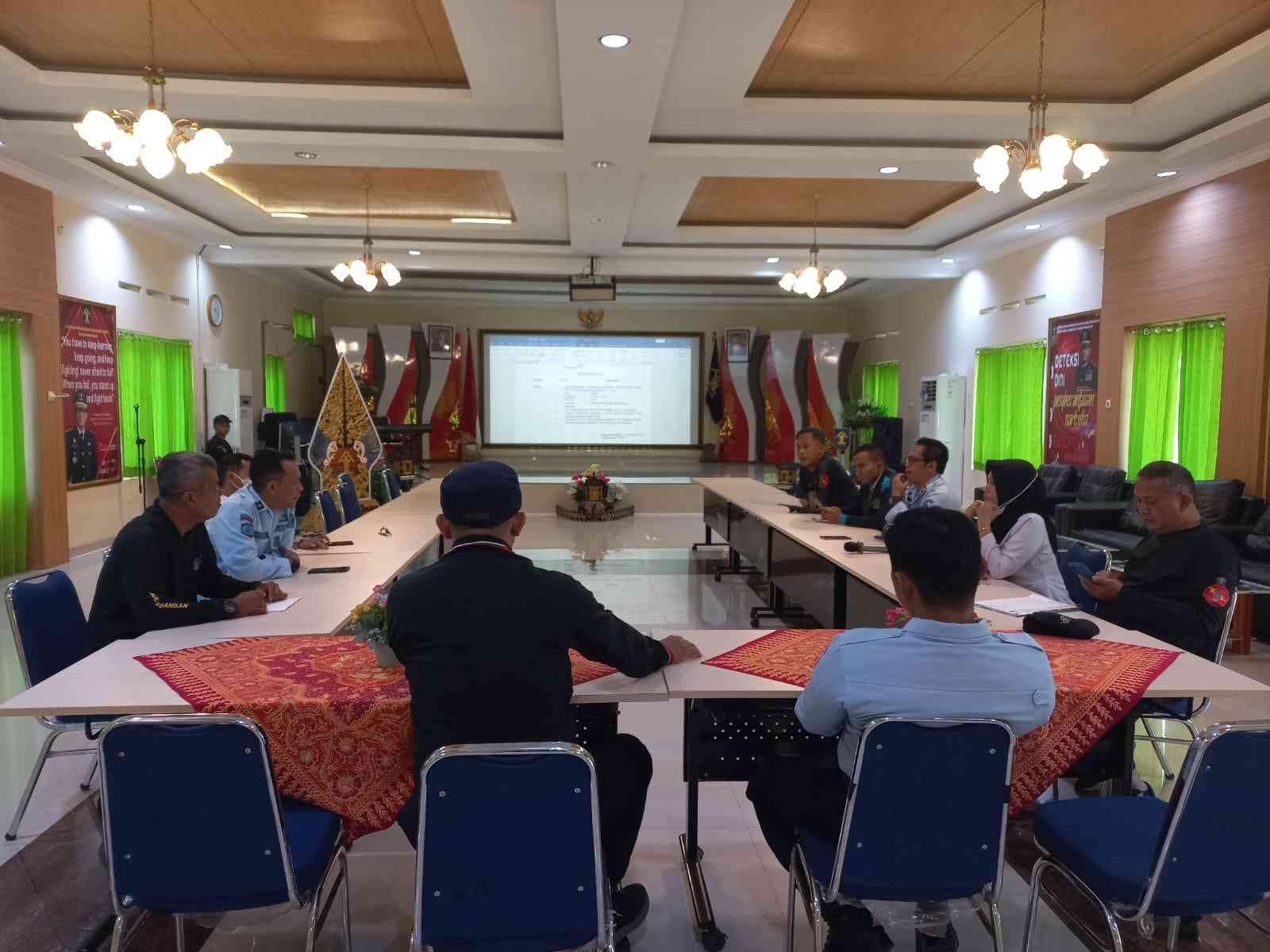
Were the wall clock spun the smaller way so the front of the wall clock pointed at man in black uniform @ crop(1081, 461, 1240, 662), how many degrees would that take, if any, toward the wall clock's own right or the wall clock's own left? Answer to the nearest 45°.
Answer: approximately 45° to the wall clock's own right

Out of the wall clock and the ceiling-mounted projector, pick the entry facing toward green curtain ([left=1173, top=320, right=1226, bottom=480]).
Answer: the wall clock

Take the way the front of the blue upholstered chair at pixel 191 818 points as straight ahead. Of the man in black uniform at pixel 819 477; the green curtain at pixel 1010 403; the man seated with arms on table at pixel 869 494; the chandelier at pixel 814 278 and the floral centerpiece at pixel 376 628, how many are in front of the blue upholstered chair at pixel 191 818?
5

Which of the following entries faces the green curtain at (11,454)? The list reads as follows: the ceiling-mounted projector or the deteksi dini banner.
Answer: the deteksi dini banner

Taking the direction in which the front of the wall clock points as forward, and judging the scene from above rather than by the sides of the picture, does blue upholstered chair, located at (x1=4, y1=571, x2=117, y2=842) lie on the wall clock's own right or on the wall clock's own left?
on the wall clock's own right

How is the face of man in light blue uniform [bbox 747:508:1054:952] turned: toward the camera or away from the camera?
away from the camera

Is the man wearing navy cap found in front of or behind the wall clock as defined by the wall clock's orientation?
in front

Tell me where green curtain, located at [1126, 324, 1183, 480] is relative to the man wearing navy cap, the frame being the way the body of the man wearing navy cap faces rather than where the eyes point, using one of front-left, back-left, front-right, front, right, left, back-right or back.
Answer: front-right

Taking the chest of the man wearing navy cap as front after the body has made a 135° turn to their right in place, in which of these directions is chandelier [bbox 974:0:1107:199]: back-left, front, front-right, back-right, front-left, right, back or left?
left

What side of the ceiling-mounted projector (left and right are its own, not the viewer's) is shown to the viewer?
back

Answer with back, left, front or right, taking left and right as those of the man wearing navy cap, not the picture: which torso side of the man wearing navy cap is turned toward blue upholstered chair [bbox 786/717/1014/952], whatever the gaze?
right

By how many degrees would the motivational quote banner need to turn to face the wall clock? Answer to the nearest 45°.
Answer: approximately 90° to its left

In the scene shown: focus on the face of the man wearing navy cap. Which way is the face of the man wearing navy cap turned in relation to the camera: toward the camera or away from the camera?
away from the camera

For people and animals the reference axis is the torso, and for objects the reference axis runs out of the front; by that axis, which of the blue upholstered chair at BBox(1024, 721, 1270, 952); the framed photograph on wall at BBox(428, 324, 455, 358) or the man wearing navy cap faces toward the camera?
the framed photograph on wall

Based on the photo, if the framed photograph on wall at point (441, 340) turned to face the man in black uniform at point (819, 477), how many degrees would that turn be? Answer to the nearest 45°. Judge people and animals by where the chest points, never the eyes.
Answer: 0° — it already faces them

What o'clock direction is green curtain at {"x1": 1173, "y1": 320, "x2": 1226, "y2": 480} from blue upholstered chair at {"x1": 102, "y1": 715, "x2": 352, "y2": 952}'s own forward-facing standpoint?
The green curtain is roughly at 1 o'clock from the blue upholstered chair.

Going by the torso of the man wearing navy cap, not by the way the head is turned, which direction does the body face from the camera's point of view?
away from the camera

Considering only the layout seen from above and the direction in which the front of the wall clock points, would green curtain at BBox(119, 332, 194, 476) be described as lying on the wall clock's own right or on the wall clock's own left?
on the wall clock's own right

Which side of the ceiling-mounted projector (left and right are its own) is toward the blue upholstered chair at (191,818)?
back

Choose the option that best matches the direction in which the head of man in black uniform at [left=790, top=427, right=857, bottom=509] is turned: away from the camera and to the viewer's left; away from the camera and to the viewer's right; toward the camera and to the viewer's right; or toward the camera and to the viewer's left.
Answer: toward the camera and to the viewer's left
